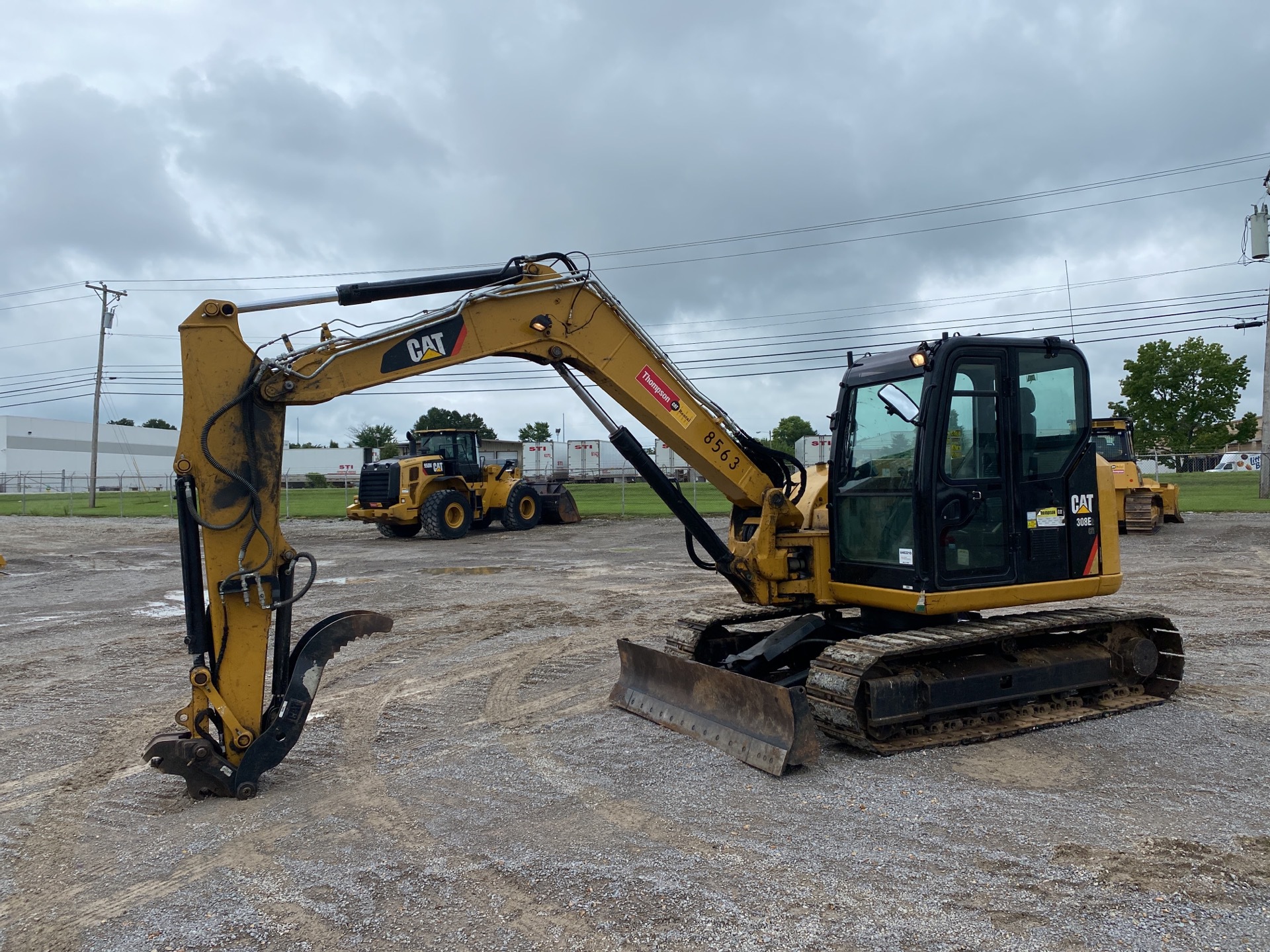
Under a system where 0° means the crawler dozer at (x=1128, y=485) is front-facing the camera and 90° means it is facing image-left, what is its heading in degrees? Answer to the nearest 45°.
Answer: approximately 225°

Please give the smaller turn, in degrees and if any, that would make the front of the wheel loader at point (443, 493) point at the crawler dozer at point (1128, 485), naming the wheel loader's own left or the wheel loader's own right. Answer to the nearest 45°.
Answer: approximately 45° to the wheel loader's own right

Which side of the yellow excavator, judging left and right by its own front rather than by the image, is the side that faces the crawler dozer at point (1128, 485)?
back

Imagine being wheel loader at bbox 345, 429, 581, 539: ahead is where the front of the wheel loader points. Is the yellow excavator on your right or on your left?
on your right

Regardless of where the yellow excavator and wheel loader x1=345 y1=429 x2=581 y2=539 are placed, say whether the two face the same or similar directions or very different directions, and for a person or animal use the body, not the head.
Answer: very different directions

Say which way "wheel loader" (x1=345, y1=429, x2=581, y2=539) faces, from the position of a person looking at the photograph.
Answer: facing away from the viewer and to the right of the viewer
